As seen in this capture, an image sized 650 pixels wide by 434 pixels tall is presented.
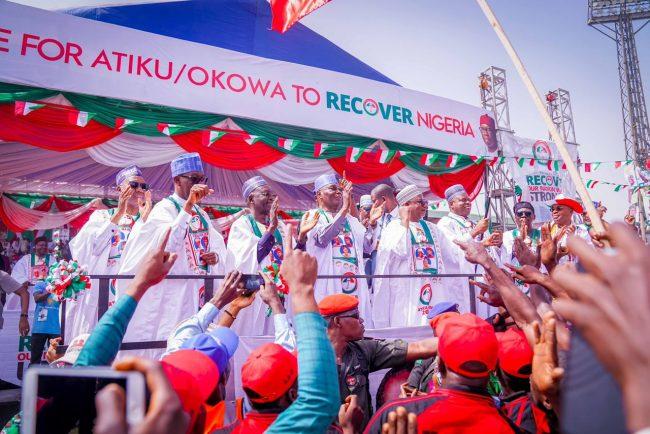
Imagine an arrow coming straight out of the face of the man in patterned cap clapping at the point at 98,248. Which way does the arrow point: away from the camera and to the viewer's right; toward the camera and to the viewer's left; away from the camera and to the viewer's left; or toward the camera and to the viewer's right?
toward the camera and to the viewer's right

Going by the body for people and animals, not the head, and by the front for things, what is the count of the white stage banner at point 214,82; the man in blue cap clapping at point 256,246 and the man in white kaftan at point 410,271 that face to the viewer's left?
0

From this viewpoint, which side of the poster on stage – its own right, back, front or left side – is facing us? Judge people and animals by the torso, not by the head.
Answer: front

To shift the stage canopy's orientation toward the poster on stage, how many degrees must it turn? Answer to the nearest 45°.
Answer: approximately 45° to its left

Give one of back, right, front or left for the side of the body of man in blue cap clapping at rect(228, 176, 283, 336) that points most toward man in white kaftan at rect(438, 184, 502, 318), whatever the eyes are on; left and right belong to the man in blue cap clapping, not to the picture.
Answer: left

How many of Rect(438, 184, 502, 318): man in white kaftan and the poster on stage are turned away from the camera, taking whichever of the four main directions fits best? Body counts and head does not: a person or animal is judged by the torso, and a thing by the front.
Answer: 0

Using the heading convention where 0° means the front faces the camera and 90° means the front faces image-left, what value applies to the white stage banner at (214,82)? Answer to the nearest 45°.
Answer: approximately 315°

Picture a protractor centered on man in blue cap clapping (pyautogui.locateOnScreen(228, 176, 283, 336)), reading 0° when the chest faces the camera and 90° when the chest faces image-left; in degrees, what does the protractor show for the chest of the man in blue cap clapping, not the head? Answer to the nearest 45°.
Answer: approximately 315°

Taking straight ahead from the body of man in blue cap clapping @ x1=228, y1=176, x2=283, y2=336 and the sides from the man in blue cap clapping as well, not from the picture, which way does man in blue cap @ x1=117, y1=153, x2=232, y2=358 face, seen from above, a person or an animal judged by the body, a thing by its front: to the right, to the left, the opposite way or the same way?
the same way

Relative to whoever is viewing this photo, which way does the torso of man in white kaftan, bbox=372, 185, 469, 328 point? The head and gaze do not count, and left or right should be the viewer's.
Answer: facing the viewer and to the right of the viewer
